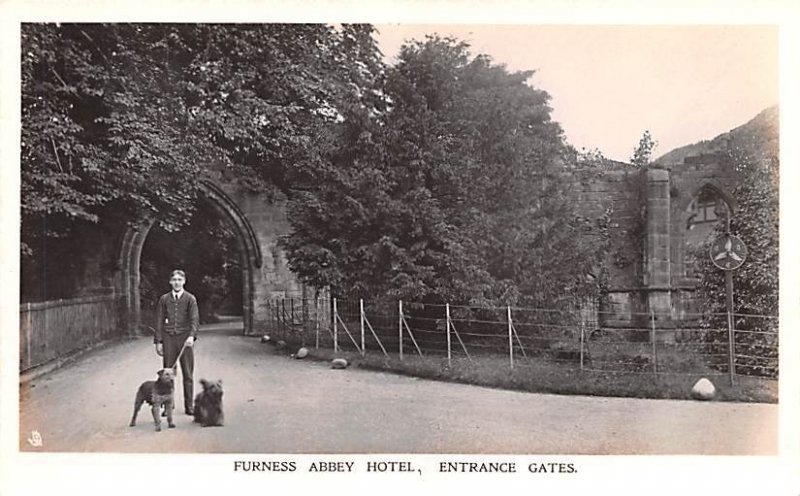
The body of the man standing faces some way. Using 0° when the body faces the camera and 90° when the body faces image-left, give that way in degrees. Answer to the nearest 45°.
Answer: approximately 0°

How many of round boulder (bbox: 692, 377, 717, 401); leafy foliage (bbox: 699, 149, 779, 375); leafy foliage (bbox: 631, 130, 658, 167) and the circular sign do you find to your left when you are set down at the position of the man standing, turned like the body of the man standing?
4

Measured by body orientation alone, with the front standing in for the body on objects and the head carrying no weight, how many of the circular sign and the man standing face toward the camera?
2
